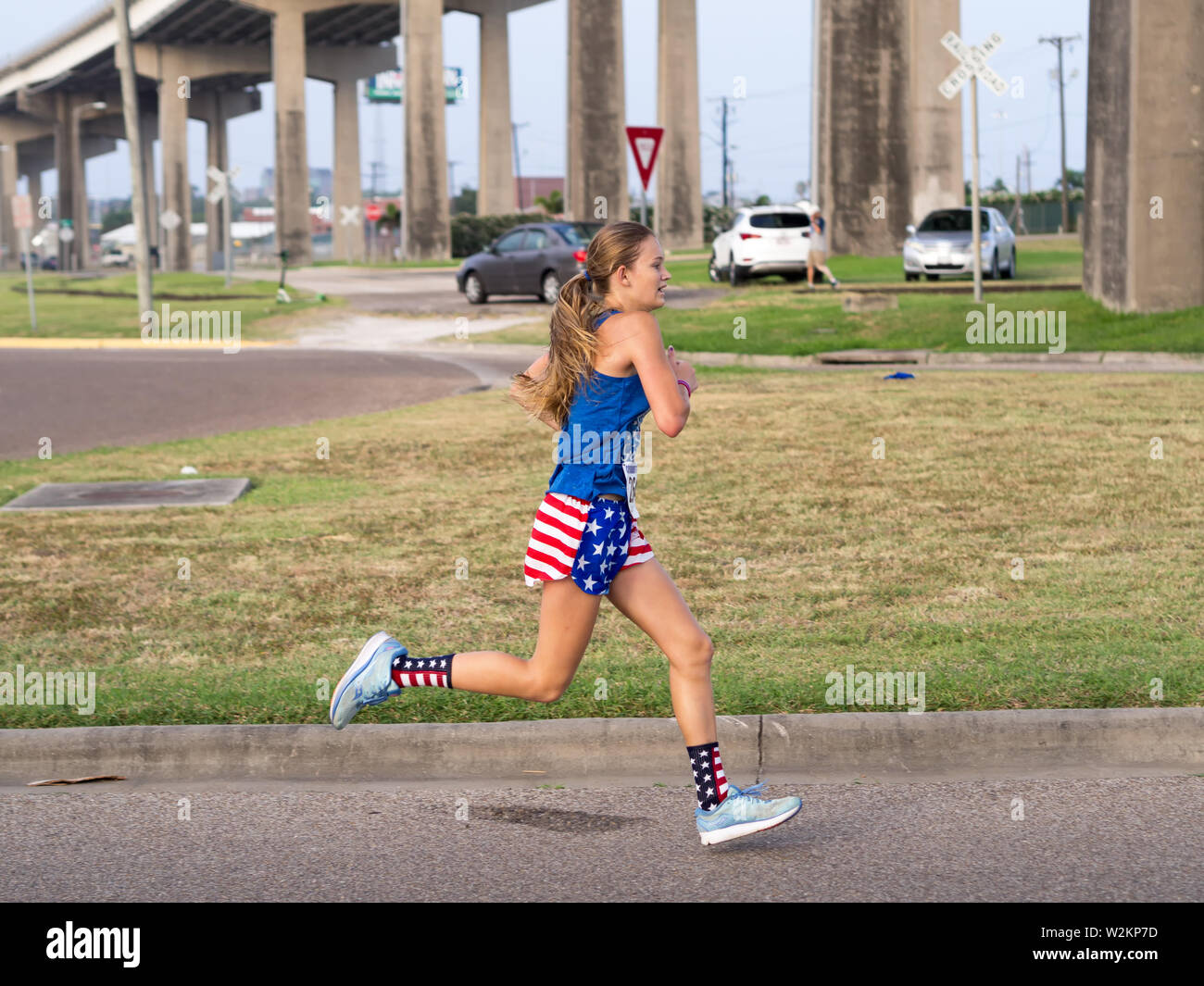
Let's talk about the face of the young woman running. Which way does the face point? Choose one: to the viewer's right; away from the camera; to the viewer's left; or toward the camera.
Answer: to the viewer's right

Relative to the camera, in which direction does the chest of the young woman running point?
to the viewer's right

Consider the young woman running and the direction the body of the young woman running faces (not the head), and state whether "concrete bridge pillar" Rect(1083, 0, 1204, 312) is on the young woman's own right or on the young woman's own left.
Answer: on the young woman's own left

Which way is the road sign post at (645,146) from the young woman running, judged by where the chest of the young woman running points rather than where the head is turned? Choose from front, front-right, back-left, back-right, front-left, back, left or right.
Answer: left

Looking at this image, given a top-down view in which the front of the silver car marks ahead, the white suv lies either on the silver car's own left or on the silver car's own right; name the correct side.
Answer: on the silver car's own right

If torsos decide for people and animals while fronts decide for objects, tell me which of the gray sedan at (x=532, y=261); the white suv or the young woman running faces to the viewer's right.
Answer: the young woman running

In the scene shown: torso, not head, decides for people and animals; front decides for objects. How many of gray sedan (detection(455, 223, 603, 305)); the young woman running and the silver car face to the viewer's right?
1

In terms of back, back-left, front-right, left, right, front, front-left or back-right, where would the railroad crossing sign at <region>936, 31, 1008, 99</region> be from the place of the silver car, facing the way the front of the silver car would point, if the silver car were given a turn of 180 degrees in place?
back-right

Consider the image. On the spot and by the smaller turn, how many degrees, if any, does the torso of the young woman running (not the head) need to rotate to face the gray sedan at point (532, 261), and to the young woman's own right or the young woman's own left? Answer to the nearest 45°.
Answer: approximately 90° to the young woman's own left

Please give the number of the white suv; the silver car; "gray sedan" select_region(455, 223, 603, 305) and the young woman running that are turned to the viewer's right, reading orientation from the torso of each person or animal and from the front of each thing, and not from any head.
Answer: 1

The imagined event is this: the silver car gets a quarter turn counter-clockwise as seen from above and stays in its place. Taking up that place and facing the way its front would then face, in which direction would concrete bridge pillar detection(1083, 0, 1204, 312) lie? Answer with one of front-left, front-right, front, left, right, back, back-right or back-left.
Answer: front-right
